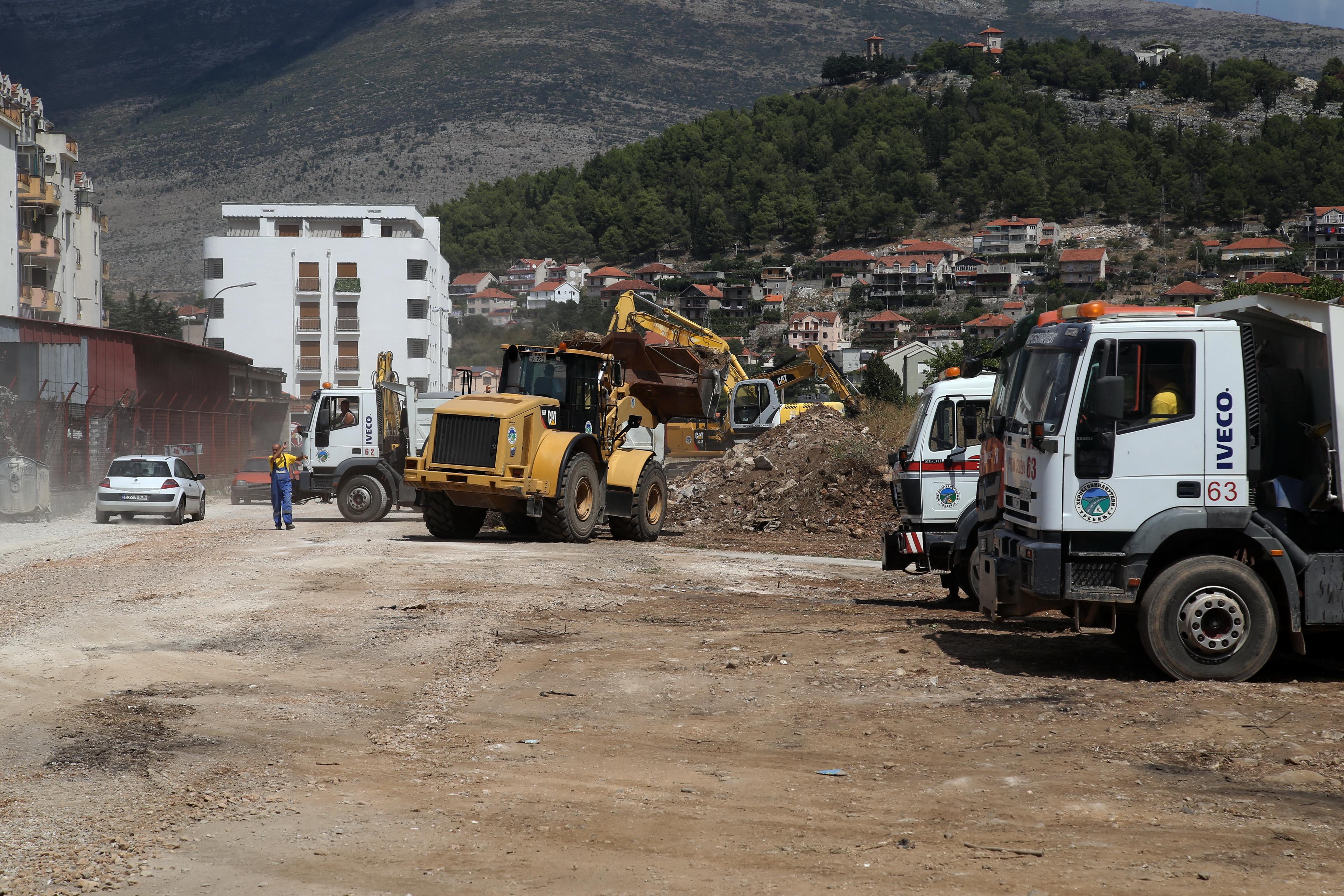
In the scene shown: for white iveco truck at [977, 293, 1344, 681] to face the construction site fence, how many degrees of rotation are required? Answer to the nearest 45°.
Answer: approximately 45° to its right

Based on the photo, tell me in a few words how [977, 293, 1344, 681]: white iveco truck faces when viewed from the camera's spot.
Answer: facing to the left of the viewer

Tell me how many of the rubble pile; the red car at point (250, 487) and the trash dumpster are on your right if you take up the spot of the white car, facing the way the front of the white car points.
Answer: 1

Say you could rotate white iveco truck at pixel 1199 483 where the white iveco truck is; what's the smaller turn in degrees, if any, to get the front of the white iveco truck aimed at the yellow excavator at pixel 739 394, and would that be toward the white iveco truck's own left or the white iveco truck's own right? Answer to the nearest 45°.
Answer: approximately 45° to the white iveco truck's own right

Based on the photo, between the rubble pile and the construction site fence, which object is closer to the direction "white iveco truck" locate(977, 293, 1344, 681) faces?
the construction site fence

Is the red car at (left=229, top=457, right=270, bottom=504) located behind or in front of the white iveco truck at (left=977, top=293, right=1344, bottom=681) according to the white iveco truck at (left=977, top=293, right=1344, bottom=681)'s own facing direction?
in front
